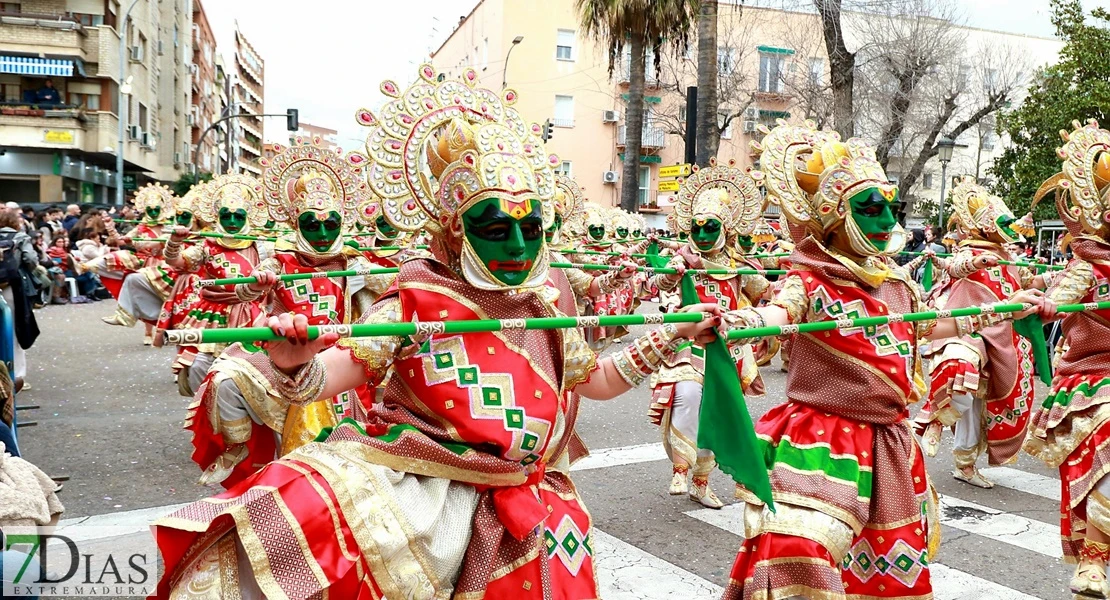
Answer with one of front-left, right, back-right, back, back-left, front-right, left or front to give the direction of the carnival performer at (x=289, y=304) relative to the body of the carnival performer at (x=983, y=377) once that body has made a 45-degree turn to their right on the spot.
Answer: front-right

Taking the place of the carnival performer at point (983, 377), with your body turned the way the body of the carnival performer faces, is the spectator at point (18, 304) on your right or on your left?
on your right

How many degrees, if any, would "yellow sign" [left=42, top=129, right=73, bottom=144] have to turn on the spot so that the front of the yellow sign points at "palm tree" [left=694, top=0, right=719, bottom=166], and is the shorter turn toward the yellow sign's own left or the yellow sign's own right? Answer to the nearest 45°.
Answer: approximately 45° to the yellow sign's own left

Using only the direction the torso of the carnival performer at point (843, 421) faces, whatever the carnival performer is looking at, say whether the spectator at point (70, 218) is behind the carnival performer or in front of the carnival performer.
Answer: behind

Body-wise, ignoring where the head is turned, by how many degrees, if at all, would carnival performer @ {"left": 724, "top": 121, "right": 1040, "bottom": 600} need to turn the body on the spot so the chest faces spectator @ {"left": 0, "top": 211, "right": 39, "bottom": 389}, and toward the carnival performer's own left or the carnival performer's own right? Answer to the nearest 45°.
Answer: approximately 135° to the carnival performer's own right

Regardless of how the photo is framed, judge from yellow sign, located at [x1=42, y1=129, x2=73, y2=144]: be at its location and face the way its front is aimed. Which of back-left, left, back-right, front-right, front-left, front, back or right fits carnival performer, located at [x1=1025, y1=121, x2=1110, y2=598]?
front

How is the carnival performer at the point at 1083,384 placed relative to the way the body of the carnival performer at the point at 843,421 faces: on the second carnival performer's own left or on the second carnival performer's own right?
on the second carnival performer's own left

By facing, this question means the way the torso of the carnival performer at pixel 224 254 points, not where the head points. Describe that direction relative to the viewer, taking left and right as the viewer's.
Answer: facing the viewer

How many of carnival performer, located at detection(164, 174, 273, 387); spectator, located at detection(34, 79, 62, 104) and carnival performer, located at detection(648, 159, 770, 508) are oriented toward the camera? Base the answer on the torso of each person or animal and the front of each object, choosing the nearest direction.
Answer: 3

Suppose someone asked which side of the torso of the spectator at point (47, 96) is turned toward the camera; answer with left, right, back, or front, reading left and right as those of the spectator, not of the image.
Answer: front

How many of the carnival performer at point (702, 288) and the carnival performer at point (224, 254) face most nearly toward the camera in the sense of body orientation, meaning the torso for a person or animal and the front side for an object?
2

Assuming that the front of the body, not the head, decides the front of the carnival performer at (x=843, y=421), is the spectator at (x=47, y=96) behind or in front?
behind

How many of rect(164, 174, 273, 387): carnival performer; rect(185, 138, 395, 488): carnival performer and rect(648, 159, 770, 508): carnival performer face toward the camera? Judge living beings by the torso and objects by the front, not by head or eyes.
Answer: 3
